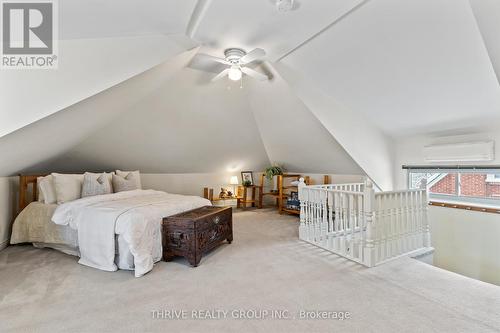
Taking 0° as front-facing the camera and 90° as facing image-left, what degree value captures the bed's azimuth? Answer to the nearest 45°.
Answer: approximately 315°

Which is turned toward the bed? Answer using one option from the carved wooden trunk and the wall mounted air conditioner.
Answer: the wall mounted air conditioner

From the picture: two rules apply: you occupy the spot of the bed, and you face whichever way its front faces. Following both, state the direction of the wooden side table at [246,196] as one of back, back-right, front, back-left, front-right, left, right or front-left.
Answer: left

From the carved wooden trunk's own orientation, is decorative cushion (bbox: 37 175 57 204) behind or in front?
behind

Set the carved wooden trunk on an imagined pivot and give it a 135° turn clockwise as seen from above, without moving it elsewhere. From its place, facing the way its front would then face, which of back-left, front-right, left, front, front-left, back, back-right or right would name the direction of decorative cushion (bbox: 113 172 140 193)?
front-right

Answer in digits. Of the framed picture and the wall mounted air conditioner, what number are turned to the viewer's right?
0

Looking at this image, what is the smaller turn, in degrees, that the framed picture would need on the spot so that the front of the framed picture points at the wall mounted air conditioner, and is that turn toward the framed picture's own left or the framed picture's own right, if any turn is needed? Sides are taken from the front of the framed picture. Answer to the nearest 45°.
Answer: approximately 45° to the framed picture's own left

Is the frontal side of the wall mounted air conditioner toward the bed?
yes

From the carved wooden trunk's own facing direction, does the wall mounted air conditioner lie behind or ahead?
ahead

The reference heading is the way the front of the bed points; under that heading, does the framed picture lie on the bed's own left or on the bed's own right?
on the bed's own left

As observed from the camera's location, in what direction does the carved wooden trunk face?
facing the viewer and to the right of the viewer

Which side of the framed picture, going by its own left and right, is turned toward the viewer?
front

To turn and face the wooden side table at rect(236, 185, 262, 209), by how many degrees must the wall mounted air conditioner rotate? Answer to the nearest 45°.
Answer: approximately 45° to its right

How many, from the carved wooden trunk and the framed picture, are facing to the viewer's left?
0

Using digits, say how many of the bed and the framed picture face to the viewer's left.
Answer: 0
